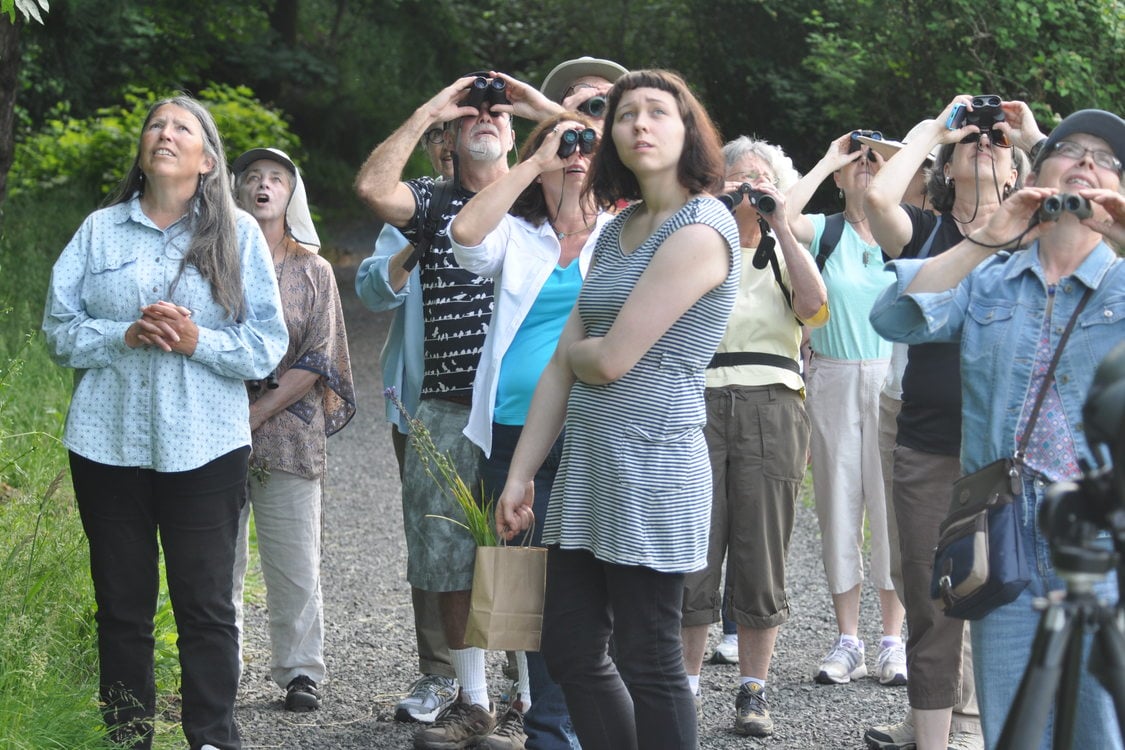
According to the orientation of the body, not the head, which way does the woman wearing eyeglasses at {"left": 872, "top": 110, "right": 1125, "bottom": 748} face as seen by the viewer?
toward the camera

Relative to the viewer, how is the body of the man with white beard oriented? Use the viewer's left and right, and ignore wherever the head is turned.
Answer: facing the viewer

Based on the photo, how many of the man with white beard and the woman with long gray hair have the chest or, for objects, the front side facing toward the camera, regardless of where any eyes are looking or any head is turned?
2

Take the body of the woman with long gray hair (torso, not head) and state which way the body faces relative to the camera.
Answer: toward the camera

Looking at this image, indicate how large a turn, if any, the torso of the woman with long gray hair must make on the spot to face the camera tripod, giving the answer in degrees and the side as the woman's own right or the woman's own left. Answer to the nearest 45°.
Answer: approximately 45° to the woman's own left

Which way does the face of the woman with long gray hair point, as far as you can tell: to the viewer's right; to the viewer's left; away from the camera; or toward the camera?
toward the camera

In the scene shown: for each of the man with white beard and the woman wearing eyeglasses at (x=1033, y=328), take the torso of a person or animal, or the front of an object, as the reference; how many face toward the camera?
2

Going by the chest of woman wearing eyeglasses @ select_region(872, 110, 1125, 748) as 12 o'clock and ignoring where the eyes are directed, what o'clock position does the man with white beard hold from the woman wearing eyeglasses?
The man with white beard is roughly at 4 o'clock from the woman wearing eyeglasses.

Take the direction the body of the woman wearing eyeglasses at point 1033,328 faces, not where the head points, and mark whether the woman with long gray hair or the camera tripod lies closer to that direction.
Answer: the camera tripod

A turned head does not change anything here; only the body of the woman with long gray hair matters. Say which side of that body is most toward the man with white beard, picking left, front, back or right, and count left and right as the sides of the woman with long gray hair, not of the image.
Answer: left

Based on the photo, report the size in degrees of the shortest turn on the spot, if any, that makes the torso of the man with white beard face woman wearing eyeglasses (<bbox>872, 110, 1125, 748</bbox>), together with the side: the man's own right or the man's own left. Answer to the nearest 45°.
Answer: approximately 45° to the man's own left

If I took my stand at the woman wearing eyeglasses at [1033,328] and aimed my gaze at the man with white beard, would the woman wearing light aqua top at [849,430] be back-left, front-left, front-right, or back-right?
front-right

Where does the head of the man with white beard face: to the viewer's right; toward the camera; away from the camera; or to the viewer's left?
toward the camera

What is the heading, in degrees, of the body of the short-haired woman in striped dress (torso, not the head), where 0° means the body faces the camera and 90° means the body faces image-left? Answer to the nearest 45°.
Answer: approximately 45°
